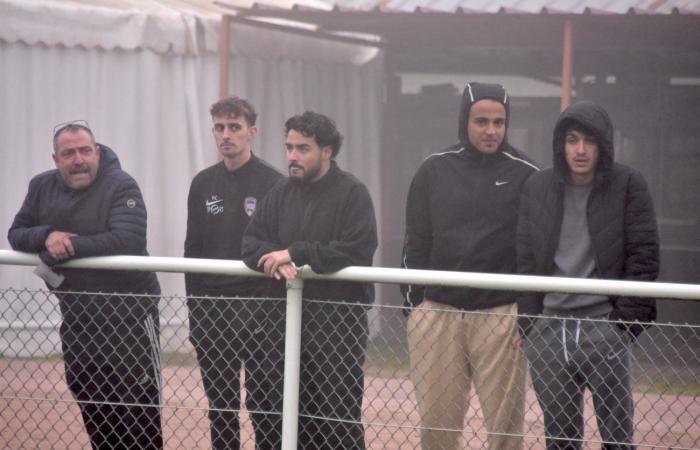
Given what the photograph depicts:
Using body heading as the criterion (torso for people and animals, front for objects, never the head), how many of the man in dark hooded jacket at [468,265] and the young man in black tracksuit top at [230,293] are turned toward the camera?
2

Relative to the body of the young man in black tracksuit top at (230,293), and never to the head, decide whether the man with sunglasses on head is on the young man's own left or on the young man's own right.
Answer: on the young man's own right

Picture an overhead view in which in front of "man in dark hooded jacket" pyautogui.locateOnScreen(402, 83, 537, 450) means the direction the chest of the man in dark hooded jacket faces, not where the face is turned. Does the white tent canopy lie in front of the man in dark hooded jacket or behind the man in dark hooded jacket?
behind

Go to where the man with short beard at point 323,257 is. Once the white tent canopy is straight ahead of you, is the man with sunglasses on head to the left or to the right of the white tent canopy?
left

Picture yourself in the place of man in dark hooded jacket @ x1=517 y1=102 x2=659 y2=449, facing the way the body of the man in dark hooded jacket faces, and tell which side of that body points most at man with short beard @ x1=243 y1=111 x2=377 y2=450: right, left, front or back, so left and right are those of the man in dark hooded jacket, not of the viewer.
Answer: right

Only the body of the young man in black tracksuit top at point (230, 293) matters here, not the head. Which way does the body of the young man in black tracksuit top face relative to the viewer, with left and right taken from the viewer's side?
facing the viewer

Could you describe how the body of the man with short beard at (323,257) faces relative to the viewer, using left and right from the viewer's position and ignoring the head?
facing the viewer and to the left of the viewer

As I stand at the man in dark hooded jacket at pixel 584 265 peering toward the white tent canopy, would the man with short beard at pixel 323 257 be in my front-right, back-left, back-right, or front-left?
front-left

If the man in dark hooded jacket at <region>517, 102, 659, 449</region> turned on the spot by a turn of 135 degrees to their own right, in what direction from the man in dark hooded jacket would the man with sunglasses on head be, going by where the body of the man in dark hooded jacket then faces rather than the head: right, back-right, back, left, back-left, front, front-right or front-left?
front-left
